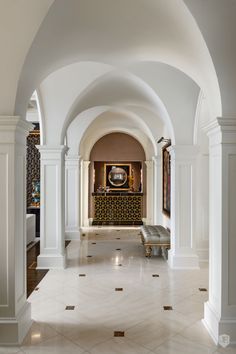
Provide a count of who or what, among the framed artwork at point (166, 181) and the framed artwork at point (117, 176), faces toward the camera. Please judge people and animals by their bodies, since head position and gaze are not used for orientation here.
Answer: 1

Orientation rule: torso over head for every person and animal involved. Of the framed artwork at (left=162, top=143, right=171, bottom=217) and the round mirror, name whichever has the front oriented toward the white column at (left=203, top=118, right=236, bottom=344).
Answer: the round mirror

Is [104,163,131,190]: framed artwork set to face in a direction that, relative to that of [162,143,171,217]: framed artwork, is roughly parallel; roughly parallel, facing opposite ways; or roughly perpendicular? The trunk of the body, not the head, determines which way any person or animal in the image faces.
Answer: roughly perpendicular

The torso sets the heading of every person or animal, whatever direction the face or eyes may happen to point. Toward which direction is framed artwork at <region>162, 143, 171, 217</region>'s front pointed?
to the viewer's left

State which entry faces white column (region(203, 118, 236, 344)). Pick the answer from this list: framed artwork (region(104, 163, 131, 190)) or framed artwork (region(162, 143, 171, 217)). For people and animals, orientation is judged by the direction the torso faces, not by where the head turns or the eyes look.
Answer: framed artwork (region(104, 163, 131, 190))

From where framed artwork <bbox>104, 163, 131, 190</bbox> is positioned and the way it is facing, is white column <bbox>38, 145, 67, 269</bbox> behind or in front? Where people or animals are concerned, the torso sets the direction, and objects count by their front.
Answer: in front

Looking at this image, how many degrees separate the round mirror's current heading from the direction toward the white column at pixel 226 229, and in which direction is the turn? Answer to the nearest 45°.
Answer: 0° — it already faces it

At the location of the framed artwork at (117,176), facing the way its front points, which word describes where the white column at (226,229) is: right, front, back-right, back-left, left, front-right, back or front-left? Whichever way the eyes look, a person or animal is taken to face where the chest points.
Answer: front

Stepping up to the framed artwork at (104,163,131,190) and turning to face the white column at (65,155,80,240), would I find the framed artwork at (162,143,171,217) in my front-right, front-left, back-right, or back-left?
front-left

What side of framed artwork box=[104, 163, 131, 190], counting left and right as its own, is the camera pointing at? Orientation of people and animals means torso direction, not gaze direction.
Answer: front

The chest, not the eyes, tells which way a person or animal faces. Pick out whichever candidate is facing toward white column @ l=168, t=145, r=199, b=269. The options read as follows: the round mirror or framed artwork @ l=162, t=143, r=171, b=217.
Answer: the round mirror

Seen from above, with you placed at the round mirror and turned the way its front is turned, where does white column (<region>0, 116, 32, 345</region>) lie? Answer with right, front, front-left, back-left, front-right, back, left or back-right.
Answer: front

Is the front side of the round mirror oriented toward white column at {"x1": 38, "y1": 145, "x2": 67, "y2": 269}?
yes

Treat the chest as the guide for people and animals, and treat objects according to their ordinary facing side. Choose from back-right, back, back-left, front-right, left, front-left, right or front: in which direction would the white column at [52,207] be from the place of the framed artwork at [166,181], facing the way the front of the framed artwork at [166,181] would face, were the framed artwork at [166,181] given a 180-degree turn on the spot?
back-right

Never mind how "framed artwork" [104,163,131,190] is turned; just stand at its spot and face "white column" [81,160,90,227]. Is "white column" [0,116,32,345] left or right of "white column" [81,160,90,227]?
left

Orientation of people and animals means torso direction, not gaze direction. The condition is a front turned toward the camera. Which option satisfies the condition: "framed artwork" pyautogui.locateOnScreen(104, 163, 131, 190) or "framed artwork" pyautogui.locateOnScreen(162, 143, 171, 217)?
"framed artwork" pyautogui.locateOnScreen(104, 163, 131, 190)
